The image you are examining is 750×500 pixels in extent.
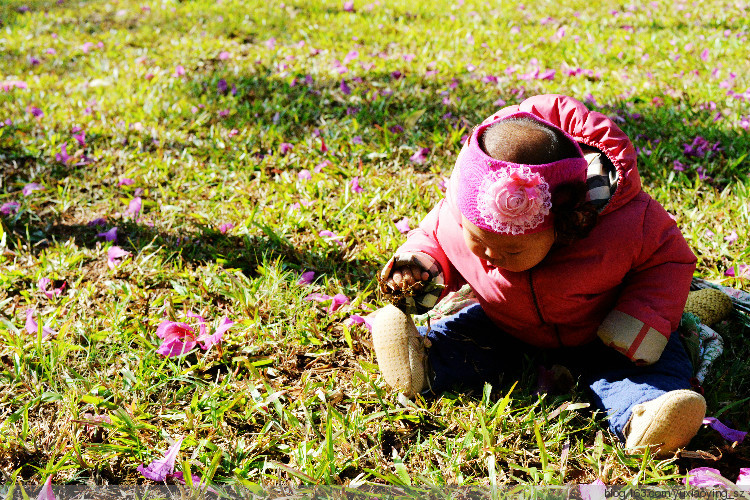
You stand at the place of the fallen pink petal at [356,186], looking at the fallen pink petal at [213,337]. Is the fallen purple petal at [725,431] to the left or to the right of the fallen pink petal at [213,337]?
left

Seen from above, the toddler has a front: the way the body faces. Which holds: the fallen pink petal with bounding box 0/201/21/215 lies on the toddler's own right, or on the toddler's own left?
on the toddler's own right

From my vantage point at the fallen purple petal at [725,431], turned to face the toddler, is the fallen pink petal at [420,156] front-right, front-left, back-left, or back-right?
front-right

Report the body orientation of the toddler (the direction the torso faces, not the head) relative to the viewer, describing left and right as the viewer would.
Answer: facing the viewer and to the left of the viewer

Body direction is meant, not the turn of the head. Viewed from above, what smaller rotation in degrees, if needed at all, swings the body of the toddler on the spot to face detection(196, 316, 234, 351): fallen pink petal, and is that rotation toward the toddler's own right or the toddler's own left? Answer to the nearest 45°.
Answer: approximately 45° to the toddler's own right

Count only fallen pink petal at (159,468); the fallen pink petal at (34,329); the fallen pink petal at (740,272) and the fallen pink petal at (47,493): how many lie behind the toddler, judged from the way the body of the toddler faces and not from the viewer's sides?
1

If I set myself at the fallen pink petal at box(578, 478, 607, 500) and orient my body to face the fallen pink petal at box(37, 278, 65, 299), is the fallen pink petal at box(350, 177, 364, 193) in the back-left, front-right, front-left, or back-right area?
front-right

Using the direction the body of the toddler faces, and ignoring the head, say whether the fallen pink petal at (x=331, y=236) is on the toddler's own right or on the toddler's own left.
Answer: on the toddler's own right

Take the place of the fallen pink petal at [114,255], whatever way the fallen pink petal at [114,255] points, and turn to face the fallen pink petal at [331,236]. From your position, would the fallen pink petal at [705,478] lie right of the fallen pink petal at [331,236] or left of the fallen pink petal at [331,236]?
right

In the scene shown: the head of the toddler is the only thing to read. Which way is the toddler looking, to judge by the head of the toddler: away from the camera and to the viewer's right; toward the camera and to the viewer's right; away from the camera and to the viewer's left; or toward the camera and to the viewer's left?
toward the camera and to the viewer's left

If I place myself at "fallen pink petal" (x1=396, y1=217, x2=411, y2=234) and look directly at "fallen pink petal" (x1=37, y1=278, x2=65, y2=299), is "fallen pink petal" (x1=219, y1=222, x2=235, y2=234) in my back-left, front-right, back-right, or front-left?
front-right
